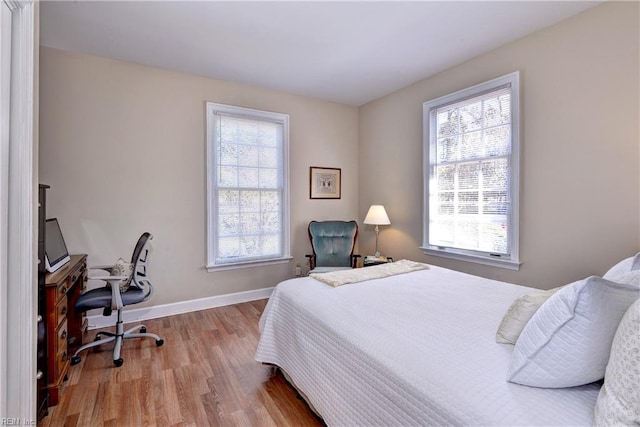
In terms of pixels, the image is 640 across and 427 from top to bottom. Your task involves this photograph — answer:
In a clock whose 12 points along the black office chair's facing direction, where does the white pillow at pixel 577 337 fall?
The white pillow is roughly at 8 o'clock from the black office chair.

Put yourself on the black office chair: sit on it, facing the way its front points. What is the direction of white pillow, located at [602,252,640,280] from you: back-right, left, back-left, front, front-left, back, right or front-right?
back-left

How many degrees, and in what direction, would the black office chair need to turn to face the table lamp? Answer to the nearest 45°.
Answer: approximately 180°

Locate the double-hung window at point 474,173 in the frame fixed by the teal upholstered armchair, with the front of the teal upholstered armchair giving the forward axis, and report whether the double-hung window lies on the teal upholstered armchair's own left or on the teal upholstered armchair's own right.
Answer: on the teal upholstered armchair's own left

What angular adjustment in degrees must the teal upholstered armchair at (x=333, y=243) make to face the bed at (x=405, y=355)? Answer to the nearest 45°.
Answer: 0° — it already faces it

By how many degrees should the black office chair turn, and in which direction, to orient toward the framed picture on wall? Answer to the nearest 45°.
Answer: approximately 180°

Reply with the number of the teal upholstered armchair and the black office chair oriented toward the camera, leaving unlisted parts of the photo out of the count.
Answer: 1

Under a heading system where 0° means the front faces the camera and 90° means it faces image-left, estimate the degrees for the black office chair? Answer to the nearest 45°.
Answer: approximately 90°

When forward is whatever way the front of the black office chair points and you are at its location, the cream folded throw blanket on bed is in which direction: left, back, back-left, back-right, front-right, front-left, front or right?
back-left

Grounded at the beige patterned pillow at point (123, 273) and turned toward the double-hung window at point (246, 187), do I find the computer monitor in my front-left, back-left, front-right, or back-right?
back-left

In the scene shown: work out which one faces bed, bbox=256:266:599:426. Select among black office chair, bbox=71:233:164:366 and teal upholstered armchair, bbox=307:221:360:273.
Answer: the teal upholstered armchair
